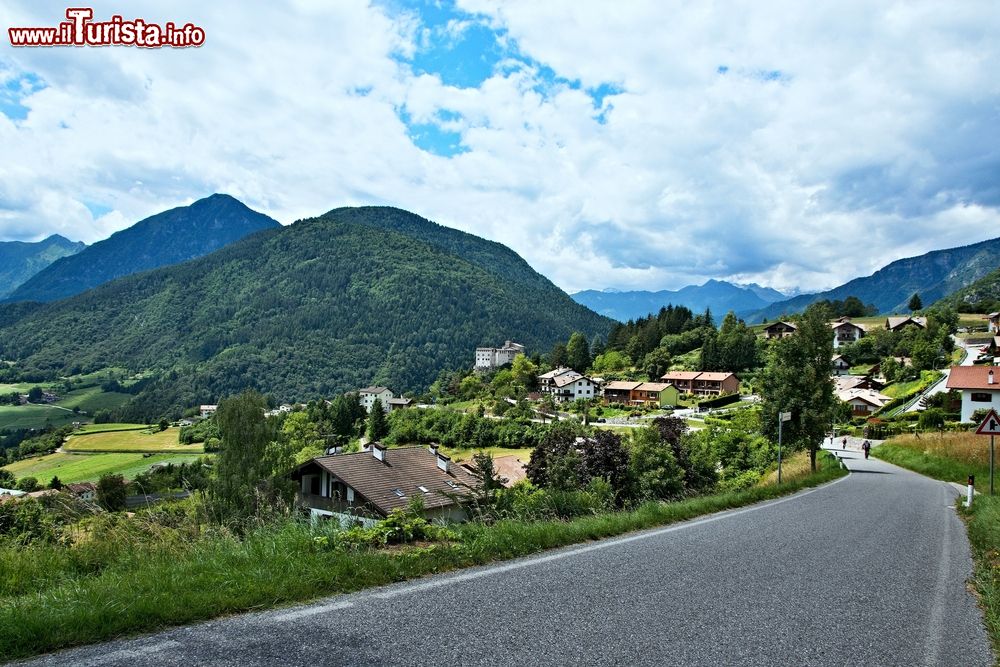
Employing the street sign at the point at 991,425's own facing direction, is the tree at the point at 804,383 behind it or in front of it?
behind

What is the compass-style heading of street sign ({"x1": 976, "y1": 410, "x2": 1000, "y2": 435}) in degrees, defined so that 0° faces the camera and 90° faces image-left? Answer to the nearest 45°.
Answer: approximately 0°

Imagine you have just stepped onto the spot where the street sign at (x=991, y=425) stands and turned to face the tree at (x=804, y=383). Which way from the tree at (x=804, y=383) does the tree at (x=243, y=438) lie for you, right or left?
left

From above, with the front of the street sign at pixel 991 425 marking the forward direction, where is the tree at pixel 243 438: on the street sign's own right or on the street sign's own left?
on the street sign's own right

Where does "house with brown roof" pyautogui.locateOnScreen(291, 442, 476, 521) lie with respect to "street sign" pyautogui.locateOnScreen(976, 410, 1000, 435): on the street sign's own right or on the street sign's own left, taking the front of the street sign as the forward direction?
on the street sign's own right

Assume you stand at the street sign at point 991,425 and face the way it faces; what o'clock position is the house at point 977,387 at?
The house is roughly at 6 o'clock from the street sign.
